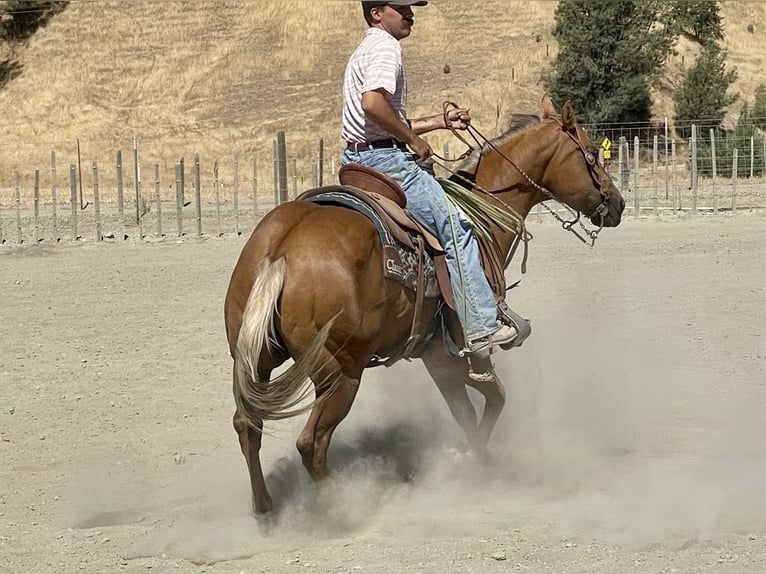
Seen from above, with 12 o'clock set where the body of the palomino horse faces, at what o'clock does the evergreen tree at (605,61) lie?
The evergreen tree is roughly at 11 o'clock from the palomino horse.

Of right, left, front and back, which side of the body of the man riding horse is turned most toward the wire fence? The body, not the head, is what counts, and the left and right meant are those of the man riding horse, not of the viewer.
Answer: left

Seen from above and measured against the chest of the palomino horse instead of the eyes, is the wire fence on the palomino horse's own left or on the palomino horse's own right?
on the palomino horse's own left

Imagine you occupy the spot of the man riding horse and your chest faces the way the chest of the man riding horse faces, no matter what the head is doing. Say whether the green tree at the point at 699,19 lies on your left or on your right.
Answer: on your left

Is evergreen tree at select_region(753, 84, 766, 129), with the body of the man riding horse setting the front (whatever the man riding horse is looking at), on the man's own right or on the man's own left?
on the man's own left

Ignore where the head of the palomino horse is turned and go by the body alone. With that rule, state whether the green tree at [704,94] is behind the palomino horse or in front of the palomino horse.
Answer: in front

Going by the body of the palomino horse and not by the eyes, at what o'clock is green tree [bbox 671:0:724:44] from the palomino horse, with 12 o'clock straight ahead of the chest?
The green tree is roughly at 11 o'clock from the palomino horse.

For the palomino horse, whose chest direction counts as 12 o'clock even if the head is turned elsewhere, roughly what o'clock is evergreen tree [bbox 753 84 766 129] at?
The evergreen tree is roughly at 11 o'clock from the palomino horse.

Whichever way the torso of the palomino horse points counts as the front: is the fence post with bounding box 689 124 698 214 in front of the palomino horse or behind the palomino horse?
in front

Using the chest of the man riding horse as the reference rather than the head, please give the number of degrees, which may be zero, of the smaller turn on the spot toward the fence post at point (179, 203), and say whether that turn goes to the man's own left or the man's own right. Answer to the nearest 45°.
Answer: approximately 90° to the man's own left

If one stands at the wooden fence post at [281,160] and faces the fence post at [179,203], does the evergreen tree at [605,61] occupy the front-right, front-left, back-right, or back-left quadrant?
back-right

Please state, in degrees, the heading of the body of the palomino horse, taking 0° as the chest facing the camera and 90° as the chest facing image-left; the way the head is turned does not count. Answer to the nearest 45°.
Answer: approximately 225°

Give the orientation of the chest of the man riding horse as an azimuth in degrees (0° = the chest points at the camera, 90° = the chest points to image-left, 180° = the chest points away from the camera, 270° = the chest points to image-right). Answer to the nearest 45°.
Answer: approximately 270°

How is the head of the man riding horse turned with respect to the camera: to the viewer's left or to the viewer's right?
to the viewer's right
